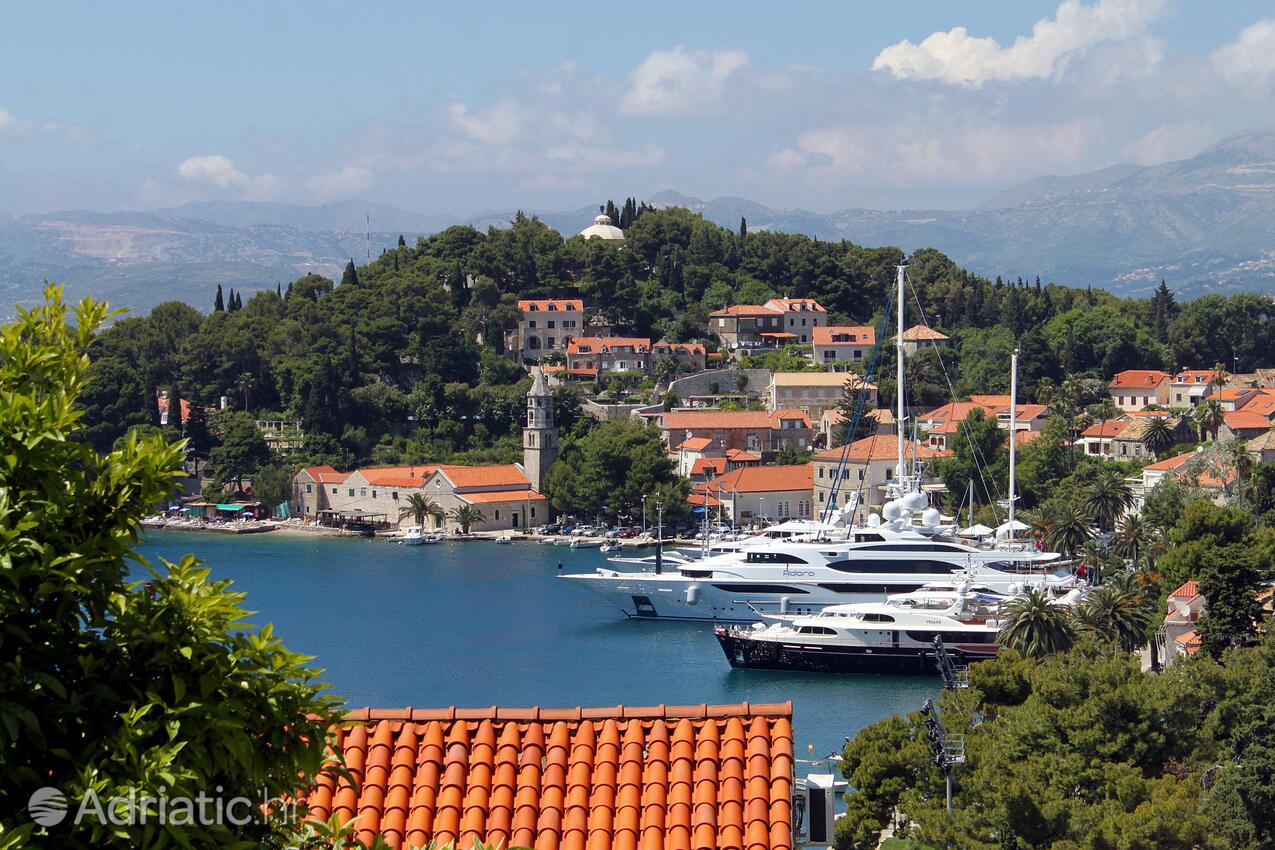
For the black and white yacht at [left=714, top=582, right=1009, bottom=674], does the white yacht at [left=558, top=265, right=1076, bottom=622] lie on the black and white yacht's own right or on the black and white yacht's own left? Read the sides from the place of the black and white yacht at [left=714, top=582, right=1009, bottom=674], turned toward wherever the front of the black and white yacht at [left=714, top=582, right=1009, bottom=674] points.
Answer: on the black and white yacht's own right

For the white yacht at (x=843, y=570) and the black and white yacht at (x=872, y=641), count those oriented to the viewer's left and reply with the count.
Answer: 2

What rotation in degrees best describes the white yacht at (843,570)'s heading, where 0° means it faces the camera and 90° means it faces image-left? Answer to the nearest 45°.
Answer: approximately 90°

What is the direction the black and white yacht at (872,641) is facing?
to the viewer's left

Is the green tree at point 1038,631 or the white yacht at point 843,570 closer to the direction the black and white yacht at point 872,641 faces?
the white yacht

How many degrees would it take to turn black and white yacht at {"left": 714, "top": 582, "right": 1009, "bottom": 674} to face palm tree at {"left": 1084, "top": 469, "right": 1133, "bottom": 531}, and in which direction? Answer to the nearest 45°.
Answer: approximately 135° to its right

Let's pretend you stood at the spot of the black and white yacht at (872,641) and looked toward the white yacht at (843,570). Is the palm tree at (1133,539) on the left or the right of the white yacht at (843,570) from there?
right

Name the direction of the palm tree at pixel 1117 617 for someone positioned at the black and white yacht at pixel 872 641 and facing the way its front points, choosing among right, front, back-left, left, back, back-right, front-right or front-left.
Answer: back-left

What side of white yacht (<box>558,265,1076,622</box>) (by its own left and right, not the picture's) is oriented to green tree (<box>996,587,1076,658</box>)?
left

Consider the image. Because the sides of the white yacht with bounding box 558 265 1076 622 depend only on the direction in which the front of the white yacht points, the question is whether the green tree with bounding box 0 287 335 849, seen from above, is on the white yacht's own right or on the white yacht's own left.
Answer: on the white yacht's own left

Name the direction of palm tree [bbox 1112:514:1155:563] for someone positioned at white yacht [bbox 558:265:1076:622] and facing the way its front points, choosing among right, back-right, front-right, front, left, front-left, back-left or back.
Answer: back

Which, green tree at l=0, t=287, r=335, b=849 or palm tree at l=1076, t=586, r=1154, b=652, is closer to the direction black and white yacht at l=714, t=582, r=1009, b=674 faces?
the green tree
